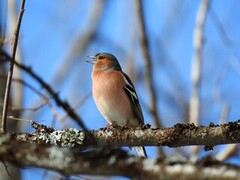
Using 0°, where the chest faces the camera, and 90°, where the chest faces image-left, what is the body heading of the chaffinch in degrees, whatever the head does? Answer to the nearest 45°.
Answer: approximately 45°

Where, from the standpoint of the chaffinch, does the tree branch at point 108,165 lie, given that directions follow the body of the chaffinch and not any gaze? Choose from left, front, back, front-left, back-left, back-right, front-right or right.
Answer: front-left

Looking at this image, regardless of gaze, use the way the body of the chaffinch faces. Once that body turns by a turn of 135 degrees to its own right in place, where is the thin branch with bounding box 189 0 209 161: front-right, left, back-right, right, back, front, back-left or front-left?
right
